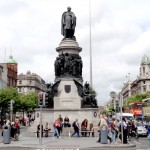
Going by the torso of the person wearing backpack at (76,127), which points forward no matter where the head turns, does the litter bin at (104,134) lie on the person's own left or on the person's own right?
on the person's own right

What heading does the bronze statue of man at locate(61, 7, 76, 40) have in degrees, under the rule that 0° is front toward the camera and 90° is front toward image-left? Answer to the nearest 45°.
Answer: approximately 0°

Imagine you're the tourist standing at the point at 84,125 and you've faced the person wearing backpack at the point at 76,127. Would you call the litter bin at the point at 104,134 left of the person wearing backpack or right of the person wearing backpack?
left
